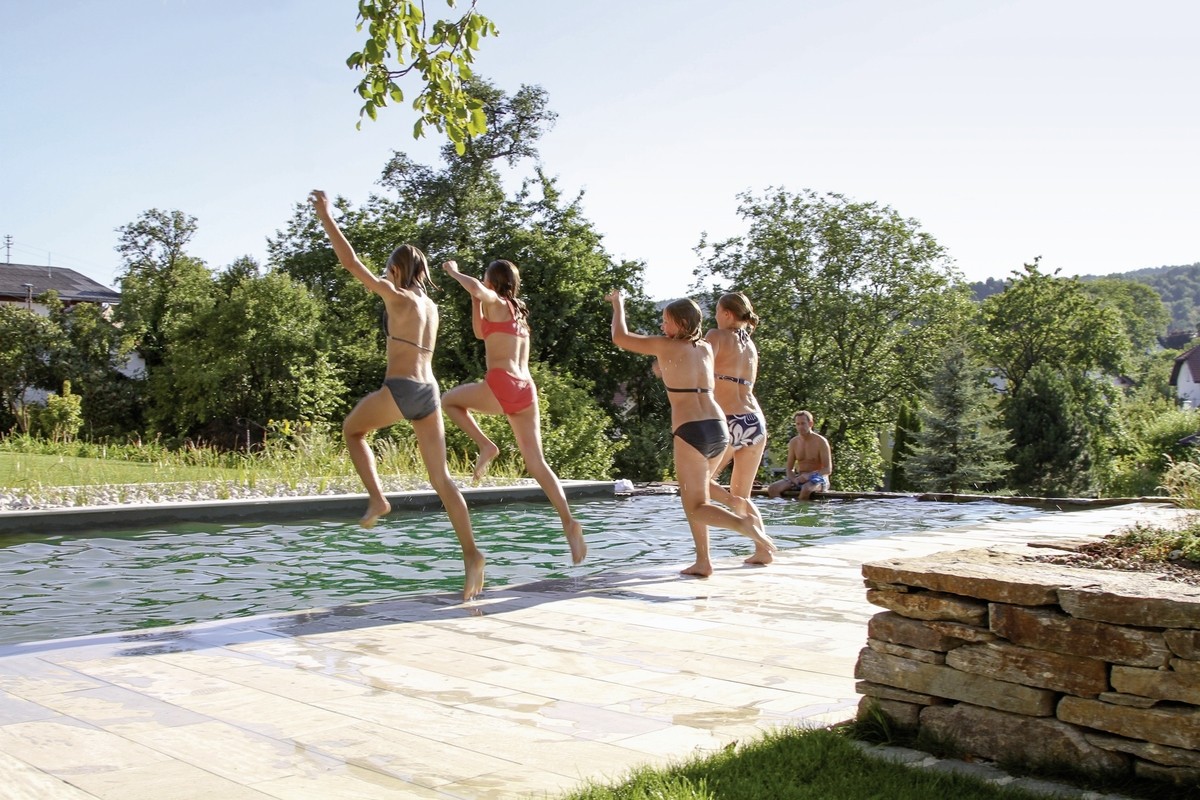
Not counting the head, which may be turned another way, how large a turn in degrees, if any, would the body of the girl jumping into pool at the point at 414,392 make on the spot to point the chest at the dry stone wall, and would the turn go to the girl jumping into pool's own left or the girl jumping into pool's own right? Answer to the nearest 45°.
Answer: approximately 180°

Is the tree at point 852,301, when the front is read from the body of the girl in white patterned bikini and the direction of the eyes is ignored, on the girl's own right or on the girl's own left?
on the girl's own right

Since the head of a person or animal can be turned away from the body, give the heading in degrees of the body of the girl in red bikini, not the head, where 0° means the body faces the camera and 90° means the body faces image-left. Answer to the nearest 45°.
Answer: approximately 135°

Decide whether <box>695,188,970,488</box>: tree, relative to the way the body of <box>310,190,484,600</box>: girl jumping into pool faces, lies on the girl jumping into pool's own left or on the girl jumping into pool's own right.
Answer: on the girl jumping into pool's own right

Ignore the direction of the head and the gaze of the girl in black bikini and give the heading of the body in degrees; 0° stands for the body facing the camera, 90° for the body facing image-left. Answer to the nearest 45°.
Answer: approximately 135°

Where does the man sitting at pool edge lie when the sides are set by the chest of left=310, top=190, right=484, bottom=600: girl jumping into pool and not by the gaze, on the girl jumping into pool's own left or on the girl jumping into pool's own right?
on the girl jumping into pool's own right

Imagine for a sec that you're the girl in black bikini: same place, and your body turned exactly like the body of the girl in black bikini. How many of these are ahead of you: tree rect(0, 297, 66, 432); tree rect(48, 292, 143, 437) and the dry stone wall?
2

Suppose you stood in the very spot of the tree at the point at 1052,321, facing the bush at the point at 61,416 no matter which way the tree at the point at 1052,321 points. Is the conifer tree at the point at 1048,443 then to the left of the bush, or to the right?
left

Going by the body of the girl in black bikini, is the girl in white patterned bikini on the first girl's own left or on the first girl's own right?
on the first girl's own right

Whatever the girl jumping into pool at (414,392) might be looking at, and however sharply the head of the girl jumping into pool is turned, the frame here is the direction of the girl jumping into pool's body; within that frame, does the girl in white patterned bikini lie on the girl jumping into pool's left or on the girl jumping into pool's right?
on the girl jumping into pool's right

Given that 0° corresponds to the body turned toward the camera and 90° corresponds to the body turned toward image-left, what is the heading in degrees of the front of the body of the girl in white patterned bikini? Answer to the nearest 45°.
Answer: approximately 135°
